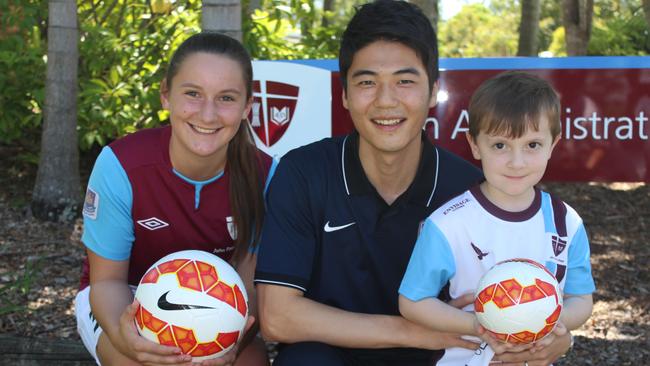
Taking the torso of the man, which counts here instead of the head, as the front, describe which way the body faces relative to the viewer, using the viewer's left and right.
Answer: facing the viewer

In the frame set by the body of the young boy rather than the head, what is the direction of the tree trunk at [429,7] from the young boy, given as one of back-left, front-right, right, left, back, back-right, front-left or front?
back

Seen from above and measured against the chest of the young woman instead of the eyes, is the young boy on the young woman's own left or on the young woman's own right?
on the young woman's own left

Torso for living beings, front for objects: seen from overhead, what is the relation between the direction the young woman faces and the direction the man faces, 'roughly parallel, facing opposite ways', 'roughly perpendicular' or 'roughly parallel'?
roughly parallel

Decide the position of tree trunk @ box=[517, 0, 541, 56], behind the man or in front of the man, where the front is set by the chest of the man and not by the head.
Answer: behind

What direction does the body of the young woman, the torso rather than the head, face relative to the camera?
toward the camera

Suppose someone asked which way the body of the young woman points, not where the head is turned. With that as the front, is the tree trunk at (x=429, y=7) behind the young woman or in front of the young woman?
behind

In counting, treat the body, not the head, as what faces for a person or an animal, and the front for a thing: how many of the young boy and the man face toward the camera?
2

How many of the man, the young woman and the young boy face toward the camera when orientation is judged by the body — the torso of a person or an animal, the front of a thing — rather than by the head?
3

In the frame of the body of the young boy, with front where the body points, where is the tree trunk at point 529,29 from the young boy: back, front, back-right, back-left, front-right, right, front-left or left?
back

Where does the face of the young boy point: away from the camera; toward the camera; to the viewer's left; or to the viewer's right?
toward the camera

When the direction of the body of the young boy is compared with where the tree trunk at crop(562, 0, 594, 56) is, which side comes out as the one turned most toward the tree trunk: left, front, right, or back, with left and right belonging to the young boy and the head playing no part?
back

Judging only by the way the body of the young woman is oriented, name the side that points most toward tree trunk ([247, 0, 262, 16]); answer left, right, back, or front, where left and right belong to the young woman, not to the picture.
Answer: back

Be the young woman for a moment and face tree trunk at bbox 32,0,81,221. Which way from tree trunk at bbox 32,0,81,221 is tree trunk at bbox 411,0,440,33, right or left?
right

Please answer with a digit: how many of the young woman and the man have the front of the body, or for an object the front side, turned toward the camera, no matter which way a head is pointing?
2
